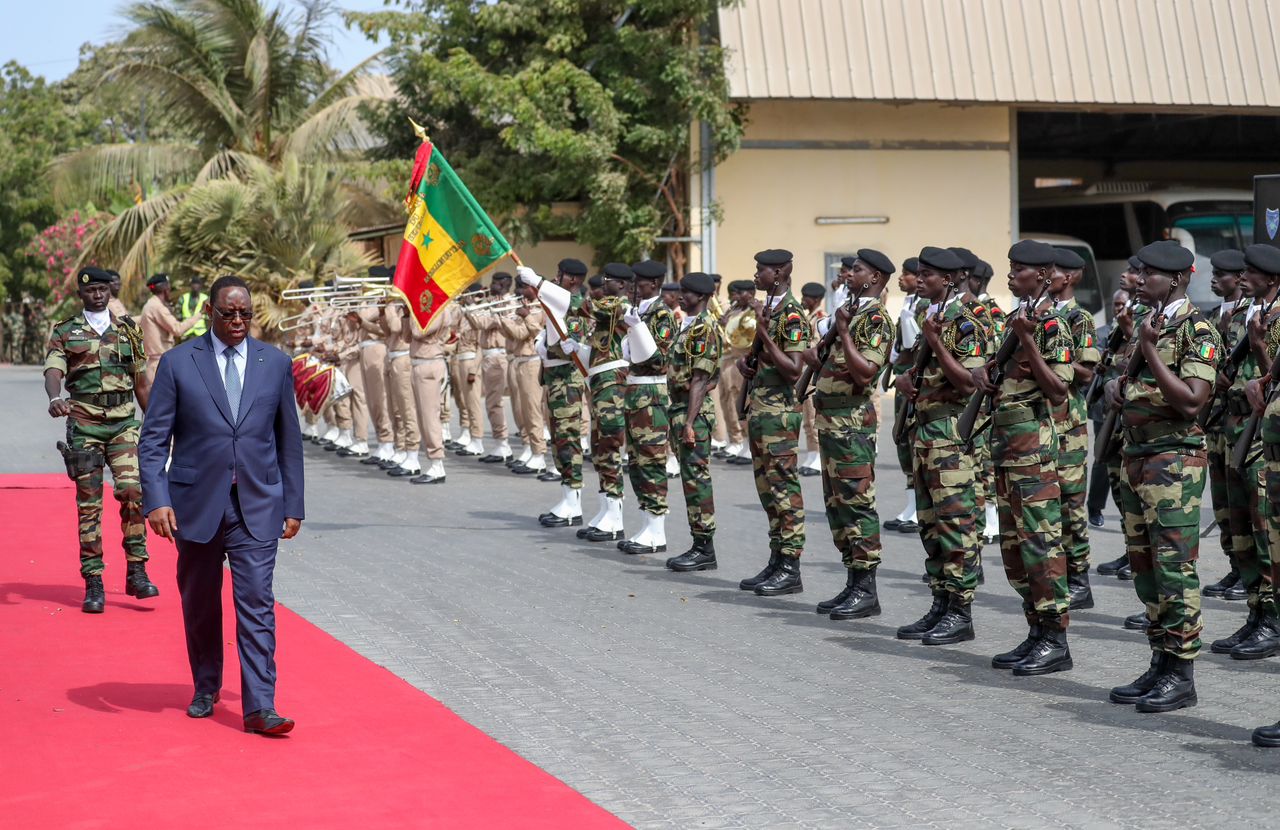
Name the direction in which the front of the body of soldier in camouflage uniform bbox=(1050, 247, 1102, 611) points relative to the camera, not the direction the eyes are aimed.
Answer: to the viewer's left

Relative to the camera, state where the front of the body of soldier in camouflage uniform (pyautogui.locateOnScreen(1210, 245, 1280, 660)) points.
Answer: to the viewer's left

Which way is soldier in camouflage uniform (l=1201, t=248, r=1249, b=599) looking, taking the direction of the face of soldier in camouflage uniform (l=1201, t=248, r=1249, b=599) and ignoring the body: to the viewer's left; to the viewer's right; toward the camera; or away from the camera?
to the viewer's left

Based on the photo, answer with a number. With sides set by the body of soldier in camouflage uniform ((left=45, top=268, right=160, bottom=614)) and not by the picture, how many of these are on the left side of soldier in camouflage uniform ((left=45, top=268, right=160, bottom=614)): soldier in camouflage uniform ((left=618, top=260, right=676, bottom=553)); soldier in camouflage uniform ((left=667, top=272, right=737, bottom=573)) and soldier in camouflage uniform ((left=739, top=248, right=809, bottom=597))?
3

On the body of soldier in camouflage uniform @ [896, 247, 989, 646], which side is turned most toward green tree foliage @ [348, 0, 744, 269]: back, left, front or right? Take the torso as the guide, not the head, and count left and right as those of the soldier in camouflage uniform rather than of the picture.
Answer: right

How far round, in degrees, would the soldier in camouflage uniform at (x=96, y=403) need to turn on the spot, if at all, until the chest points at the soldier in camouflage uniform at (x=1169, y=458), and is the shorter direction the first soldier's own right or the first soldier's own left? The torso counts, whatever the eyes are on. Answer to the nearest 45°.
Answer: approximately 45° to the first soldier's own left

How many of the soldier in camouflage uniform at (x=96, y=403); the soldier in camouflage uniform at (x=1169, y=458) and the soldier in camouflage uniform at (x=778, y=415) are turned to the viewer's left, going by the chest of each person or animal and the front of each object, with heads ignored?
2

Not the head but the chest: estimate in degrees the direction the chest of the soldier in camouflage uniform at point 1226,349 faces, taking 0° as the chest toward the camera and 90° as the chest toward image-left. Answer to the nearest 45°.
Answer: approximately 90°

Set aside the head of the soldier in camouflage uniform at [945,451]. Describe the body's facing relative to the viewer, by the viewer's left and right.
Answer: facing to the left of the viewer

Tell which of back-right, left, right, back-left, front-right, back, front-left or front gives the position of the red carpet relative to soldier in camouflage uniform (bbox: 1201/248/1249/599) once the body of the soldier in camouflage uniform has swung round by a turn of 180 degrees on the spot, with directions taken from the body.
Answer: back-right
